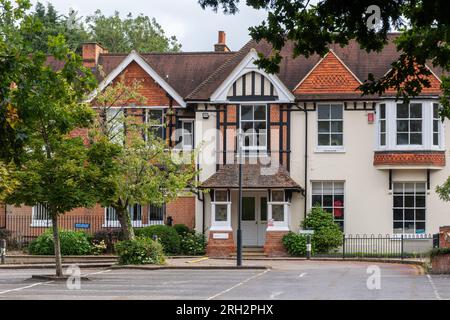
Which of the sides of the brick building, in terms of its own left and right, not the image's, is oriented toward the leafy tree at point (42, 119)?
front

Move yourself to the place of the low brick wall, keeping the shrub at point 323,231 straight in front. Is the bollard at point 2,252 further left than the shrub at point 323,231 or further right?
left

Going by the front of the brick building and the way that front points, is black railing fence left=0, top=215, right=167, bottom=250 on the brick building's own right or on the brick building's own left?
on the brick building's own right

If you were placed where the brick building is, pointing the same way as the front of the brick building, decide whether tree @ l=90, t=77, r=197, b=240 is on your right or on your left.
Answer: on your right

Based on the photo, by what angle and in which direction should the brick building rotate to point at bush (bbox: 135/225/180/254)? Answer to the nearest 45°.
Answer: approximately 90° to its right

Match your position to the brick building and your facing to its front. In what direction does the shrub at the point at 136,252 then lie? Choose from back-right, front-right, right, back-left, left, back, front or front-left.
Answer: front-right

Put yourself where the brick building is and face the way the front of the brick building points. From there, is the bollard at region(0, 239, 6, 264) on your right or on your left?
on your right

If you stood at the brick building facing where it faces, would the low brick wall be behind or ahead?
ahead

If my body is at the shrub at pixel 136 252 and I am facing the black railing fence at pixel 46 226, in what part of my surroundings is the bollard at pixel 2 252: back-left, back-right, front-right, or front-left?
front-left

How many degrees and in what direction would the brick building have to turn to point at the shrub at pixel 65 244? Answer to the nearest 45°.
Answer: approximately 90° to its right

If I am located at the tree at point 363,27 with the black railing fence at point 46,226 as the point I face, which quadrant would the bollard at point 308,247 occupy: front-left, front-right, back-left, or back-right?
front-right

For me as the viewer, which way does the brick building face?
facing the viewer
